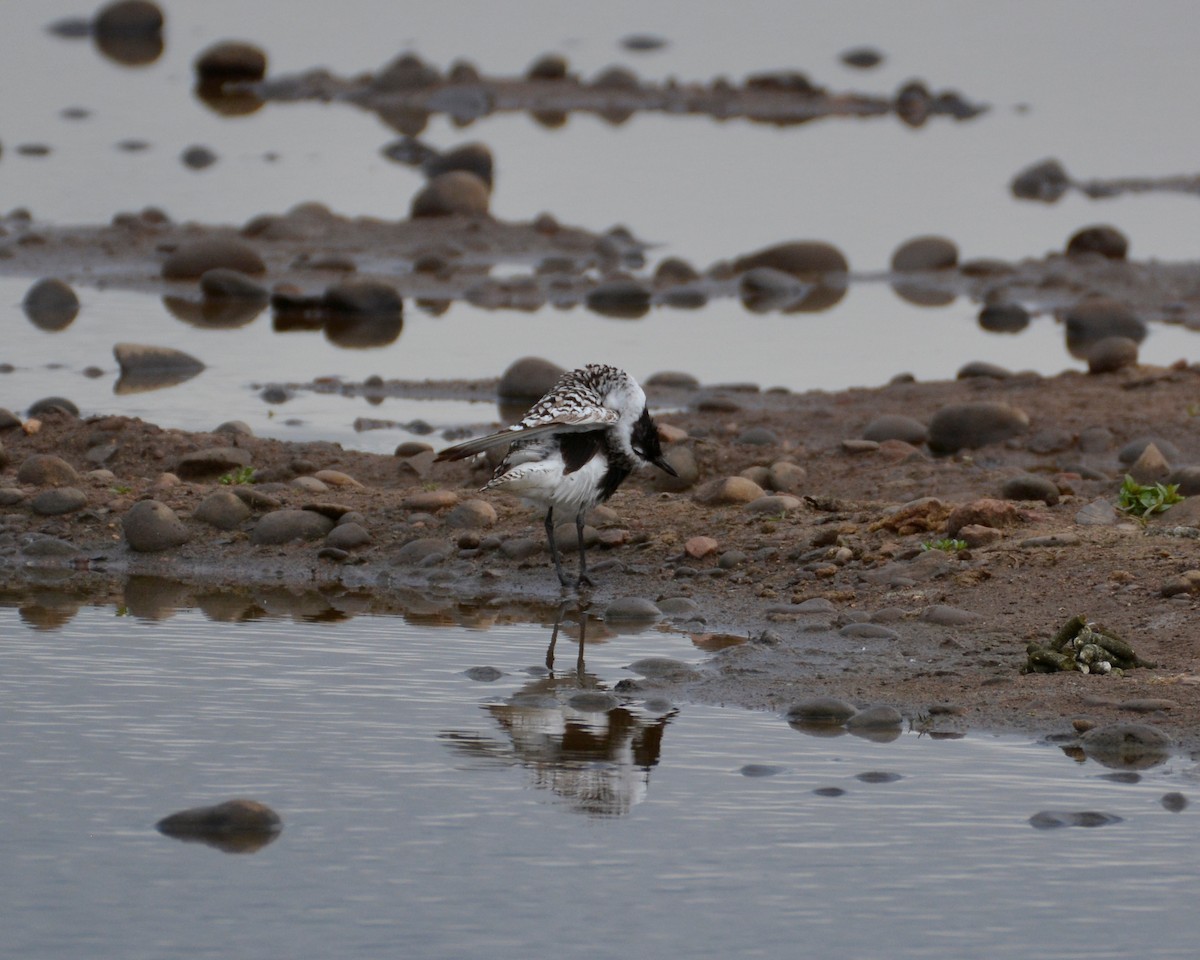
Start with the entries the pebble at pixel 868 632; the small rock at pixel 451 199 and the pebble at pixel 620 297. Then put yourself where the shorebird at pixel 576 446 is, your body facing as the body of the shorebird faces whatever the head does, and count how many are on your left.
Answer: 2

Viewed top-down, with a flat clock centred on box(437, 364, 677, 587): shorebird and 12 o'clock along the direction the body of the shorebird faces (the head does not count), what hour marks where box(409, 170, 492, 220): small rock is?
The small rock is roughly at 9 o'clock from the shorebird.

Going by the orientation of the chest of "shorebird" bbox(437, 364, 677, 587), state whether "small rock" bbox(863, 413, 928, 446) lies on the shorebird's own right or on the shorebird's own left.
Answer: on the shorebird's own left

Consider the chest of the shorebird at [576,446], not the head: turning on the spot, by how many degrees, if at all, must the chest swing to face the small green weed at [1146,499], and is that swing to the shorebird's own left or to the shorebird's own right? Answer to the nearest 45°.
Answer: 0° — it already faces it

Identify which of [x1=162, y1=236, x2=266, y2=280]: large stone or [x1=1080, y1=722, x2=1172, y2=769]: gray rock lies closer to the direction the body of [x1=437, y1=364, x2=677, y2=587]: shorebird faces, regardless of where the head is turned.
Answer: the gray rock

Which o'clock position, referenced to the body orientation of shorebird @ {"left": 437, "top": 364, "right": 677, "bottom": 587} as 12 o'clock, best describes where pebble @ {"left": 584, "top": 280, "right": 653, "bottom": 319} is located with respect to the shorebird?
The pebble is roughly at 9 o'clock from the shorebird.

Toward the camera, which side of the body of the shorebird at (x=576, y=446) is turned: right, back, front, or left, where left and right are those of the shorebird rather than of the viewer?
right

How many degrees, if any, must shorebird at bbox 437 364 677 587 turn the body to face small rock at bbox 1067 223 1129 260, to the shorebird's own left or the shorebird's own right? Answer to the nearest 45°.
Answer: approximately 45° to the shorebird's own left

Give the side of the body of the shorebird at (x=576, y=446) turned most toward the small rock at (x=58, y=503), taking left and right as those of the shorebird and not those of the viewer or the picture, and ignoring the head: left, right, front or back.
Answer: back

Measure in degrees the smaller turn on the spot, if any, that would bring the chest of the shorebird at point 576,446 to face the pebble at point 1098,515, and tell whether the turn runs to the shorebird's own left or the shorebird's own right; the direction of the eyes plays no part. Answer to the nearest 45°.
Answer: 0° — it already faces it

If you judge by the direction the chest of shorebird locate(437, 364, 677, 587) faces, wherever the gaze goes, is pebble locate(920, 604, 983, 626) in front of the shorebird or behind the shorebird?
in front

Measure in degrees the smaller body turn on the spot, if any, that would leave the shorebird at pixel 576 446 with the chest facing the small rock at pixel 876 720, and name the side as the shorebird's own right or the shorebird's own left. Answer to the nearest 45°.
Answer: approximately 45° to the shorebird's own right
